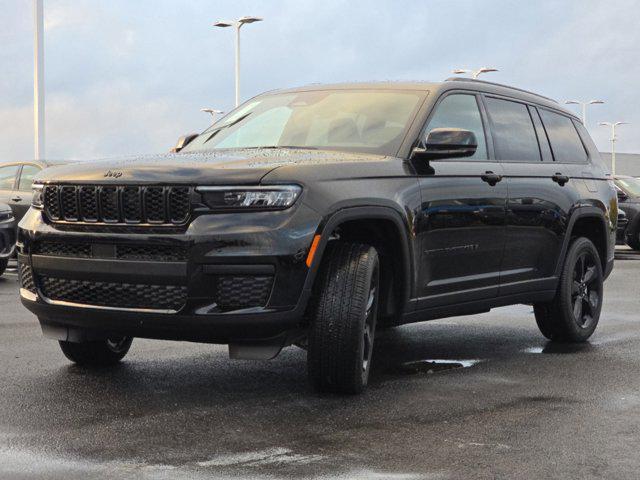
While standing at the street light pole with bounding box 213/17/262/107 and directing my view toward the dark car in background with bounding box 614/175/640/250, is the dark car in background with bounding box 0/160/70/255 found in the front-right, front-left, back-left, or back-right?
front-right

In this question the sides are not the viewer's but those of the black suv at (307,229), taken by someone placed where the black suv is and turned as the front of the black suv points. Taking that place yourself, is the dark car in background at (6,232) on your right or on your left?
on your right

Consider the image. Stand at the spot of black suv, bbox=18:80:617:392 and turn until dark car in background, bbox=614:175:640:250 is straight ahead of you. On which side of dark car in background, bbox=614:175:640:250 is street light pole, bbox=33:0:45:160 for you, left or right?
left

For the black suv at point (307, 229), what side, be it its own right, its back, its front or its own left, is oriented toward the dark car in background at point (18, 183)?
right

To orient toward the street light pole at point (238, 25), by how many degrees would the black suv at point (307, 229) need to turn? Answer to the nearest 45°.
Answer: approximately 135° to its right

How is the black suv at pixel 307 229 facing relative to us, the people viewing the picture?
facing the viewer and to the left of the viewer

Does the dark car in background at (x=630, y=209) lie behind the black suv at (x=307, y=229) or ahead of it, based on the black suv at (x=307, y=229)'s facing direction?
behind

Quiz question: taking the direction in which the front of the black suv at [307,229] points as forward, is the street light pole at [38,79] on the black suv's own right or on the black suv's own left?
on the black suv's own right
